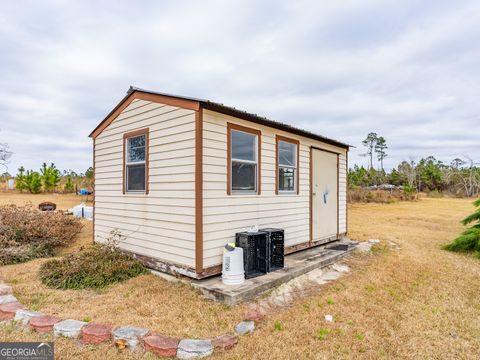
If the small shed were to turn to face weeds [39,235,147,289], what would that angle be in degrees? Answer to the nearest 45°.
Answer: approximately 135° to its right

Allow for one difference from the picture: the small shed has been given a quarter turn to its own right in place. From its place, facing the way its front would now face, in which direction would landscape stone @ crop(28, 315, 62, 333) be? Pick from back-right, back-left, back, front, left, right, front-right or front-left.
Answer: front

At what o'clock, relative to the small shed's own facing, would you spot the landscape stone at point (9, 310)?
The landscape stone is roughly at 3 o'clock from the small shed.

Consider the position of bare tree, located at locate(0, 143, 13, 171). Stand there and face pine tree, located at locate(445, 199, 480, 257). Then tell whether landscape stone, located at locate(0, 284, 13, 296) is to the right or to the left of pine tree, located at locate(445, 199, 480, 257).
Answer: right

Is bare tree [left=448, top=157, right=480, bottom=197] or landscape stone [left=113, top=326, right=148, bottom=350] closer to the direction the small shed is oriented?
the landscape stone

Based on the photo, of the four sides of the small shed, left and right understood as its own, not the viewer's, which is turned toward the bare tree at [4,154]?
back

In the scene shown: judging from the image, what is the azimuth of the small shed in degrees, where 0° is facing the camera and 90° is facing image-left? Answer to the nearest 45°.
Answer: approximately 315°

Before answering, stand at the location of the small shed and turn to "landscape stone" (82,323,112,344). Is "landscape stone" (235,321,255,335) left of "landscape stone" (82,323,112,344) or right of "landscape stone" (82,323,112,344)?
left

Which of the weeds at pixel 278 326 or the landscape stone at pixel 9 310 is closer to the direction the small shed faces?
the weeds

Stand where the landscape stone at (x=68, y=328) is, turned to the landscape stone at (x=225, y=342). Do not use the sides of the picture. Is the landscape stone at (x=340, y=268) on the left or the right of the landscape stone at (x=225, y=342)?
left

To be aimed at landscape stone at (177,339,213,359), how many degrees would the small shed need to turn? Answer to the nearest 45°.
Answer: approximately 45° to its right

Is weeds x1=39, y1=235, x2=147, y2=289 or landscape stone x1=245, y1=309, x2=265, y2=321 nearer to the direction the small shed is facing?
the landscape stone

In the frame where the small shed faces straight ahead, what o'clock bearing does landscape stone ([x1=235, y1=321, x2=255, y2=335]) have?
The landscape stone is roughly at 1 o'clock from the small shed.

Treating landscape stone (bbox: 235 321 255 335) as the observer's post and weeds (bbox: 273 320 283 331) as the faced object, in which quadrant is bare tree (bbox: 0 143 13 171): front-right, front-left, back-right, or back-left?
back-left

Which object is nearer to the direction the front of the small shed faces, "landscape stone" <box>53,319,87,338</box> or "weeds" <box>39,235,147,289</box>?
the landscape stone

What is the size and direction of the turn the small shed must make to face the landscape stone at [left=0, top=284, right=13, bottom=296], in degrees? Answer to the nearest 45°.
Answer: approximately 135° to its right

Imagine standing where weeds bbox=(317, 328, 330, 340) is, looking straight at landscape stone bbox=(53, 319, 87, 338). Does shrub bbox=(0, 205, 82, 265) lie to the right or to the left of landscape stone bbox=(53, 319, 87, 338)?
right

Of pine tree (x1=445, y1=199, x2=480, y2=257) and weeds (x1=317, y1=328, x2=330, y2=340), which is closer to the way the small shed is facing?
the weeds
